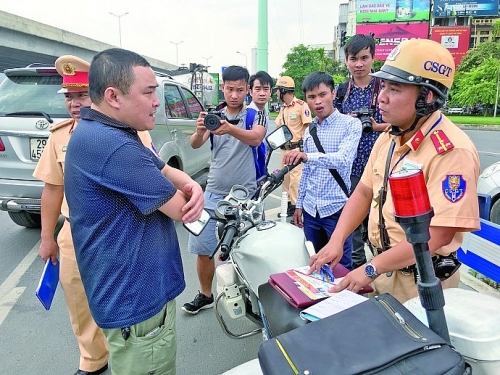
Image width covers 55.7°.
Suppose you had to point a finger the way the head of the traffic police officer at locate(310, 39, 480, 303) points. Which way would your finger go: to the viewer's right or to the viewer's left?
to the viewer's left

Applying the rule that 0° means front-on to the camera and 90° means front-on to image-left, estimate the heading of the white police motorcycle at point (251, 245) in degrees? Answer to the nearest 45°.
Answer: approximately 135°

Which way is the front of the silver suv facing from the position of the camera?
facing away from the viewer and to the right of the viewer

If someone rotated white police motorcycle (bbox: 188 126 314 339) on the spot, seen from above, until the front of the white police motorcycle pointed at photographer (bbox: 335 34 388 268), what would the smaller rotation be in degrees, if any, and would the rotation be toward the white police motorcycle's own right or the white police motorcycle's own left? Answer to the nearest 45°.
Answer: approximately 90° to the white police motorcycle's own right

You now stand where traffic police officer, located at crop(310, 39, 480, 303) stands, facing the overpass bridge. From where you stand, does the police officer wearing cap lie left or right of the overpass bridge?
left

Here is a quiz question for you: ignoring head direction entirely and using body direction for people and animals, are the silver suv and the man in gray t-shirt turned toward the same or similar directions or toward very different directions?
very different directions

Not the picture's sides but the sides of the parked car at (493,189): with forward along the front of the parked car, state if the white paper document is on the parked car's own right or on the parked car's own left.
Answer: on the parked car's own left

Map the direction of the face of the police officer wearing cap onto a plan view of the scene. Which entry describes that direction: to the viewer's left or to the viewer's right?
to the viewer's right

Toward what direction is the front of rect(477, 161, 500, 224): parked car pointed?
to the viewer's left

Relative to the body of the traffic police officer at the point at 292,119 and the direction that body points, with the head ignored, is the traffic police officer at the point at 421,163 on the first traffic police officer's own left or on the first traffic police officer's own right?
on the first traffic police officer's own left
